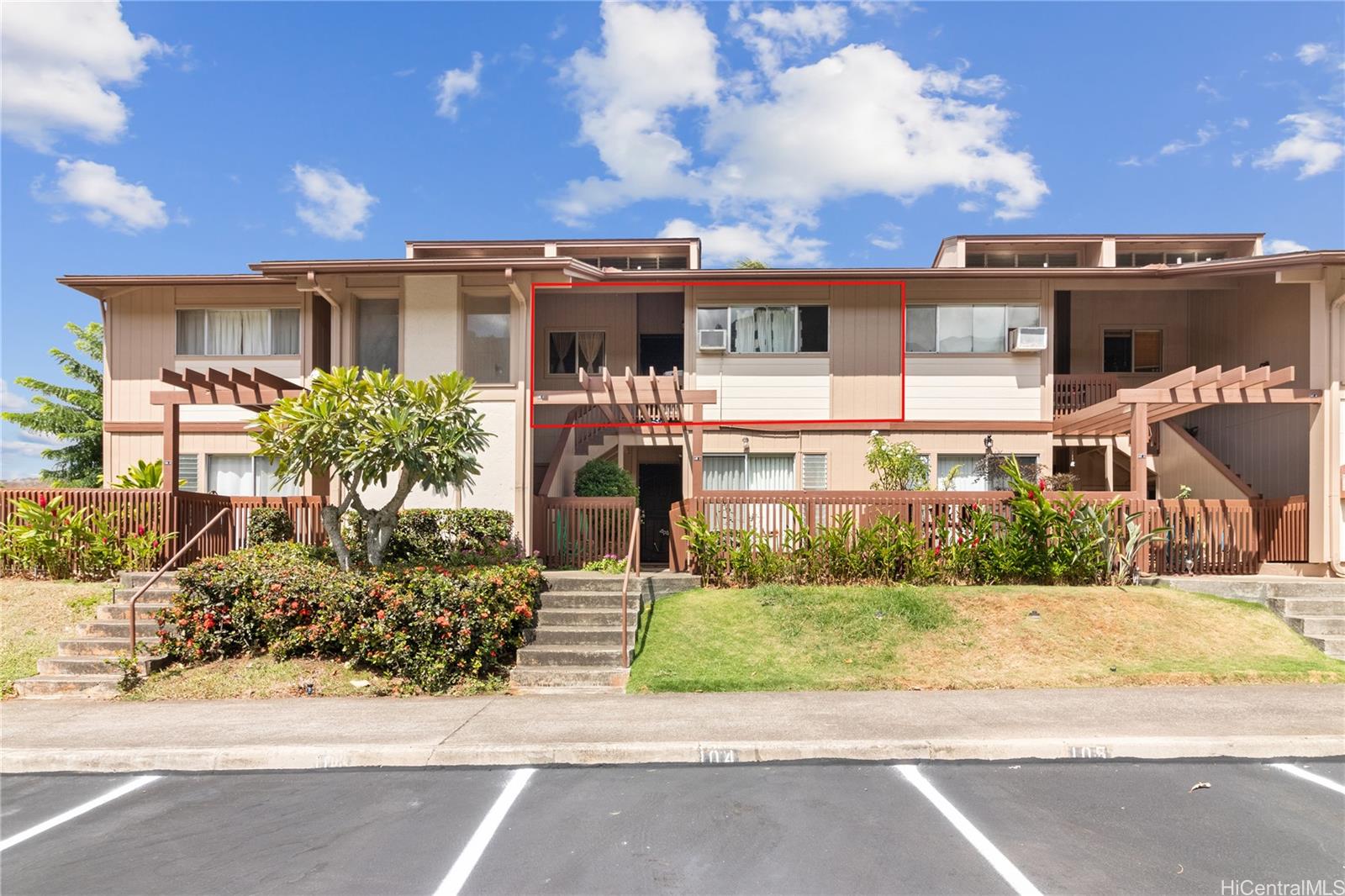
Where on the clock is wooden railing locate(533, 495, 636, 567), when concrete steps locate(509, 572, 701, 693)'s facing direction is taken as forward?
The wooden railing is roughly at 6 o'clock from the concrete steps.

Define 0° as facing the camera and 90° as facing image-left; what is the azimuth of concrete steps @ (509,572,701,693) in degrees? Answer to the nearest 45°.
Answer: approximately 0°

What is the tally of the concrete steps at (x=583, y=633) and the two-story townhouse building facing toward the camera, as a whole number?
2

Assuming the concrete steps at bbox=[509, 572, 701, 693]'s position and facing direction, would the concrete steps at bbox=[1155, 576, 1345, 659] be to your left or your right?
on your left

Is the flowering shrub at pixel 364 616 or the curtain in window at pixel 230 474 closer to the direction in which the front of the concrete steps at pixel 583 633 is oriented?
the flowering shrub

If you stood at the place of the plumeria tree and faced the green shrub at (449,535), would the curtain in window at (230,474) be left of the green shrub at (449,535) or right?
left

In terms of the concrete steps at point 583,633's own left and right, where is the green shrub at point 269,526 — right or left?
on its right

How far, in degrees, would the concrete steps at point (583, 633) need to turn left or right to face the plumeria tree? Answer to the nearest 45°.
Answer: approximately 90° to its right
